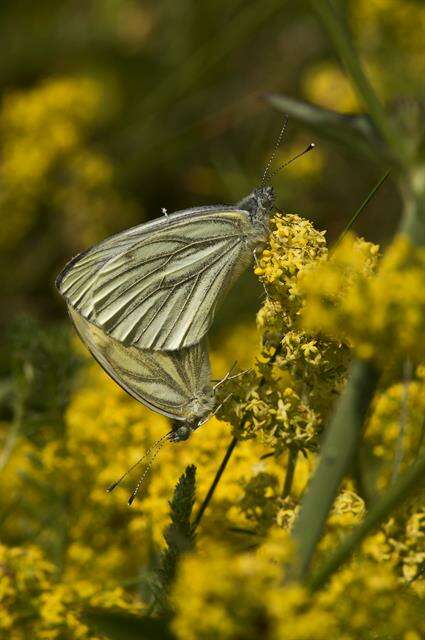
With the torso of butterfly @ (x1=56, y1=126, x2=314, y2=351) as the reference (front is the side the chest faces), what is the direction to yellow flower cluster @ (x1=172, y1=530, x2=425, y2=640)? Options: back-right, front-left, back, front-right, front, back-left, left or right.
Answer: right

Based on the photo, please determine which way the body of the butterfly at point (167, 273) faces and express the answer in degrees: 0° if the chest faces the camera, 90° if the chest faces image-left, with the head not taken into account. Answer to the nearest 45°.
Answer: approximately 270°

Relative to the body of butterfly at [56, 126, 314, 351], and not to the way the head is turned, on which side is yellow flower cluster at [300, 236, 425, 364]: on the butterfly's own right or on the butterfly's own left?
on the butterfly's own right

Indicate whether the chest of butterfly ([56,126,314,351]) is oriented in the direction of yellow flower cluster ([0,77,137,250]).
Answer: no

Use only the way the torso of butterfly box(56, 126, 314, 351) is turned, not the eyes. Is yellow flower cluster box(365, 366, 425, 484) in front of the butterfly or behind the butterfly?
in front
